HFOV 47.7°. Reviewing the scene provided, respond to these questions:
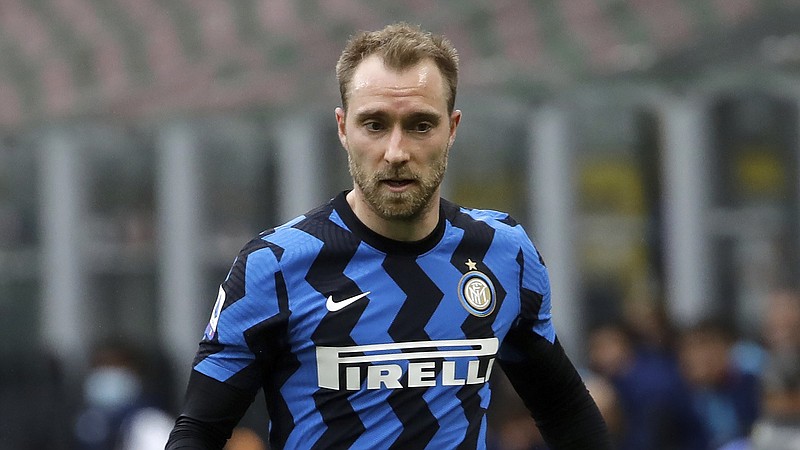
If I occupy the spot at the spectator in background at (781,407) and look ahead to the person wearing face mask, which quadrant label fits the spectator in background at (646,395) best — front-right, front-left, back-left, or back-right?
front-right

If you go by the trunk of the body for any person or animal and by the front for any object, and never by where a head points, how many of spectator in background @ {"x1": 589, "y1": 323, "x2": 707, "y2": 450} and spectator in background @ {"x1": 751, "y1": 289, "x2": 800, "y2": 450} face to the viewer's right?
0

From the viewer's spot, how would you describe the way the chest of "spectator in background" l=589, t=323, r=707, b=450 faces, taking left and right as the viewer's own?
facing the viewer and to the left of the viewer

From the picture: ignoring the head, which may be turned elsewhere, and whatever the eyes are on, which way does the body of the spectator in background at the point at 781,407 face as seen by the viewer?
toward the camera

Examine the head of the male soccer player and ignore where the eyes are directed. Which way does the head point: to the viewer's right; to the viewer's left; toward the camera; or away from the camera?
toward the camera

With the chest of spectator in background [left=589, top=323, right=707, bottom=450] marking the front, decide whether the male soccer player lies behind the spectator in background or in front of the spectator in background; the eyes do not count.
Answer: in front

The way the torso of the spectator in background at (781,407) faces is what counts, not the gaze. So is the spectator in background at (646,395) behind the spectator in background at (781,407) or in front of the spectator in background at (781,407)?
behind

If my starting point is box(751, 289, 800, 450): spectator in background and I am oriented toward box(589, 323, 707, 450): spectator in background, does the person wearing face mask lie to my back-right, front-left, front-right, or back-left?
front-left

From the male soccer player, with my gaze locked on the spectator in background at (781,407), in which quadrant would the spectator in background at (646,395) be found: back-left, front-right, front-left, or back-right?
front-left
